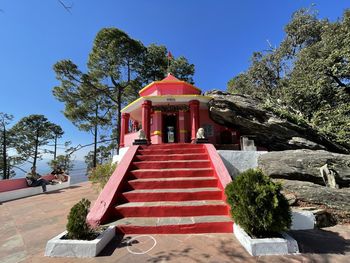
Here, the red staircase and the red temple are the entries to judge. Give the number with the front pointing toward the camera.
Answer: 2

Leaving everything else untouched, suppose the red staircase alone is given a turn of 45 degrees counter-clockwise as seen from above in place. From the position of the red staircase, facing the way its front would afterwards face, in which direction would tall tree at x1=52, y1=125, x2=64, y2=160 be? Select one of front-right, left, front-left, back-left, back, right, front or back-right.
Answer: back

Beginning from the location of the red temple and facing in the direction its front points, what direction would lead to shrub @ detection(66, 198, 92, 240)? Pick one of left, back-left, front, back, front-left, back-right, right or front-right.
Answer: front

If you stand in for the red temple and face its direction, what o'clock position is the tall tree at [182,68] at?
The tall tree is roughly at 6 o'clock from the red temple.

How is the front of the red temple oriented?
toward the camera

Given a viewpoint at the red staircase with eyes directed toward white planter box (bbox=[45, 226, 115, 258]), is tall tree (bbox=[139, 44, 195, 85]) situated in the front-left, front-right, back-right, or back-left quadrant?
back-right

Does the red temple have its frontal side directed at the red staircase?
yes

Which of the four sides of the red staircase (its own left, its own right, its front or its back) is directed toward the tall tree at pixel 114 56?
back

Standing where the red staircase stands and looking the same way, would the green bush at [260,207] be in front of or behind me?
in front

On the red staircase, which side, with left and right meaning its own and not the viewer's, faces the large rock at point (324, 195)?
left

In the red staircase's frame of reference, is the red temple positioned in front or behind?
behind

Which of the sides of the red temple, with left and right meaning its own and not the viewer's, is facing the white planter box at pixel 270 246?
front

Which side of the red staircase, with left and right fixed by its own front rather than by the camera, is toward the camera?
front

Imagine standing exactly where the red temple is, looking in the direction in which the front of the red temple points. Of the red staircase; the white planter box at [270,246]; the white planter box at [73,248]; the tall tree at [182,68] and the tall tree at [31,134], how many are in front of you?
3

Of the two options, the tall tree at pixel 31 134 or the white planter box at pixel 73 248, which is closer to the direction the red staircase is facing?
the white planter box

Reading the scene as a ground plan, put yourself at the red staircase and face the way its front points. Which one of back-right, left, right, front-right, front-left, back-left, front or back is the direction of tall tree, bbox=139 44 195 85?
back

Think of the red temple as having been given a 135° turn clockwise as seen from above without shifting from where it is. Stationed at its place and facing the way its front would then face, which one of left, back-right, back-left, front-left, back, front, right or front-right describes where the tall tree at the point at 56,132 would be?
front

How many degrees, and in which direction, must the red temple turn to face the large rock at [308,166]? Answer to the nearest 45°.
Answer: approximately 45° to its left

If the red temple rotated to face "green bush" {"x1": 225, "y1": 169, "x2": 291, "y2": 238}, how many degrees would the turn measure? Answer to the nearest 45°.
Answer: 0° — it already faces it
